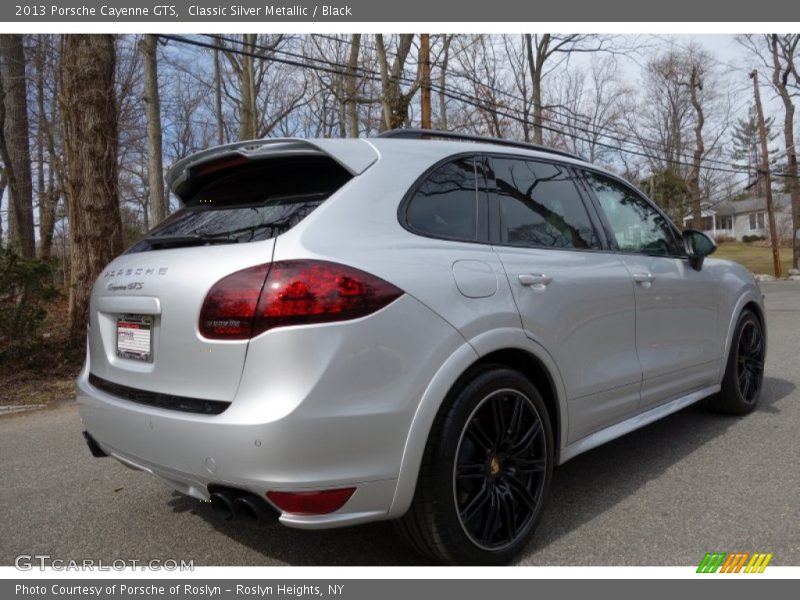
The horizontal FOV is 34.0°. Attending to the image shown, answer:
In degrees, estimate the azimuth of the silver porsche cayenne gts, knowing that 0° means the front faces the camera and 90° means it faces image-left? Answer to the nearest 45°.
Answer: approximately 225°

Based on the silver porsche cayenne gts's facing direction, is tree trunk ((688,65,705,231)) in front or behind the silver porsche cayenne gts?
in front

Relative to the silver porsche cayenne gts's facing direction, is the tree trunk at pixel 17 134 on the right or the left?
on its left

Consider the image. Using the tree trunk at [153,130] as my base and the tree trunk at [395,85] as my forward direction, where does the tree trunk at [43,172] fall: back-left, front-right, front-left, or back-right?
back-left

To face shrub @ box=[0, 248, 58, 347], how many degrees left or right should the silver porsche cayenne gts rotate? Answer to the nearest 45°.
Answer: approximately 90° to its left

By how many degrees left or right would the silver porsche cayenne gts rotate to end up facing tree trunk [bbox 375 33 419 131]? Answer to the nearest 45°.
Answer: approximately 45° to its left
